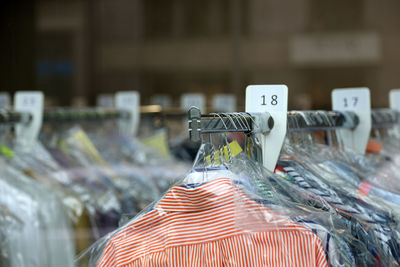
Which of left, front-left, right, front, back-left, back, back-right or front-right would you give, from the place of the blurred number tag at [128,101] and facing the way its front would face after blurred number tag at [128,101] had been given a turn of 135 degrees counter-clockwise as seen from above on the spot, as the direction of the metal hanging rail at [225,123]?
back-right

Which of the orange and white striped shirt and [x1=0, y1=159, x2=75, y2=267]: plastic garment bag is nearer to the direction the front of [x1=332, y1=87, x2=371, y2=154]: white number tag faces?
the orange and white striped shirt

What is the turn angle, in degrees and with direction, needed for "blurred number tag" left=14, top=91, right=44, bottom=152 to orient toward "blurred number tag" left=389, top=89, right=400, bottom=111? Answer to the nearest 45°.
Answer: approximately 45° to its left

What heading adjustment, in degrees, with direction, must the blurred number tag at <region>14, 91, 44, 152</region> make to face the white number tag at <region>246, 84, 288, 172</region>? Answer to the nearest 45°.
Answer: approximately 45° to its left

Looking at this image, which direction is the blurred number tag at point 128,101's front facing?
toward the camera

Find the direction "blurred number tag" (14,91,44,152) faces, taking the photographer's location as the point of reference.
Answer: facing the viewer

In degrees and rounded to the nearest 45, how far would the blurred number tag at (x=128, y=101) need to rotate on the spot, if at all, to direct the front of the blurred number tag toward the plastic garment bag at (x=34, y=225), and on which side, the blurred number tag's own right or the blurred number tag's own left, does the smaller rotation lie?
0° — it already faces it

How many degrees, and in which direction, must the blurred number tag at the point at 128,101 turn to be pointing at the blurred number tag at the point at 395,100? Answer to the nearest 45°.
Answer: approximately 45° to its left

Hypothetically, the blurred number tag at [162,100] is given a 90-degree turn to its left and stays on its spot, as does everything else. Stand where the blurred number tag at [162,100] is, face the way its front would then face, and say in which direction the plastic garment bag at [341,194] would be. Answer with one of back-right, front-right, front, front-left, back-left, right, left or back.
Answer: right

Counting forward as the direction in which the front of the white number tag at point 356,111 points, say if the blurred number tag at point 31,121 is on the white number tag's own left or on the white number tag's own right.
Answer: on the white number tag's own right

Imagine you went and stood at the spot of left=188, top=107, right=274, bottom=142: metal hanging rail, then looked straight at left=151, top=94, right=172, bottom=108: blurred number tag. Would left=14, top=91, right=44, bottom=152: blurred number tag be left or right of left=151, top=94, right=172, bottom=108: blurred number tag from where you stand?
left

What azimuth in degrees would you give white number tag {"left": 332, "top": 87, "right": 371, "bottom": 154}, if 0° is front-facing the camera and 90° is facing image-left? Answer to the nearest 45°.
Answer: approximately 0°
